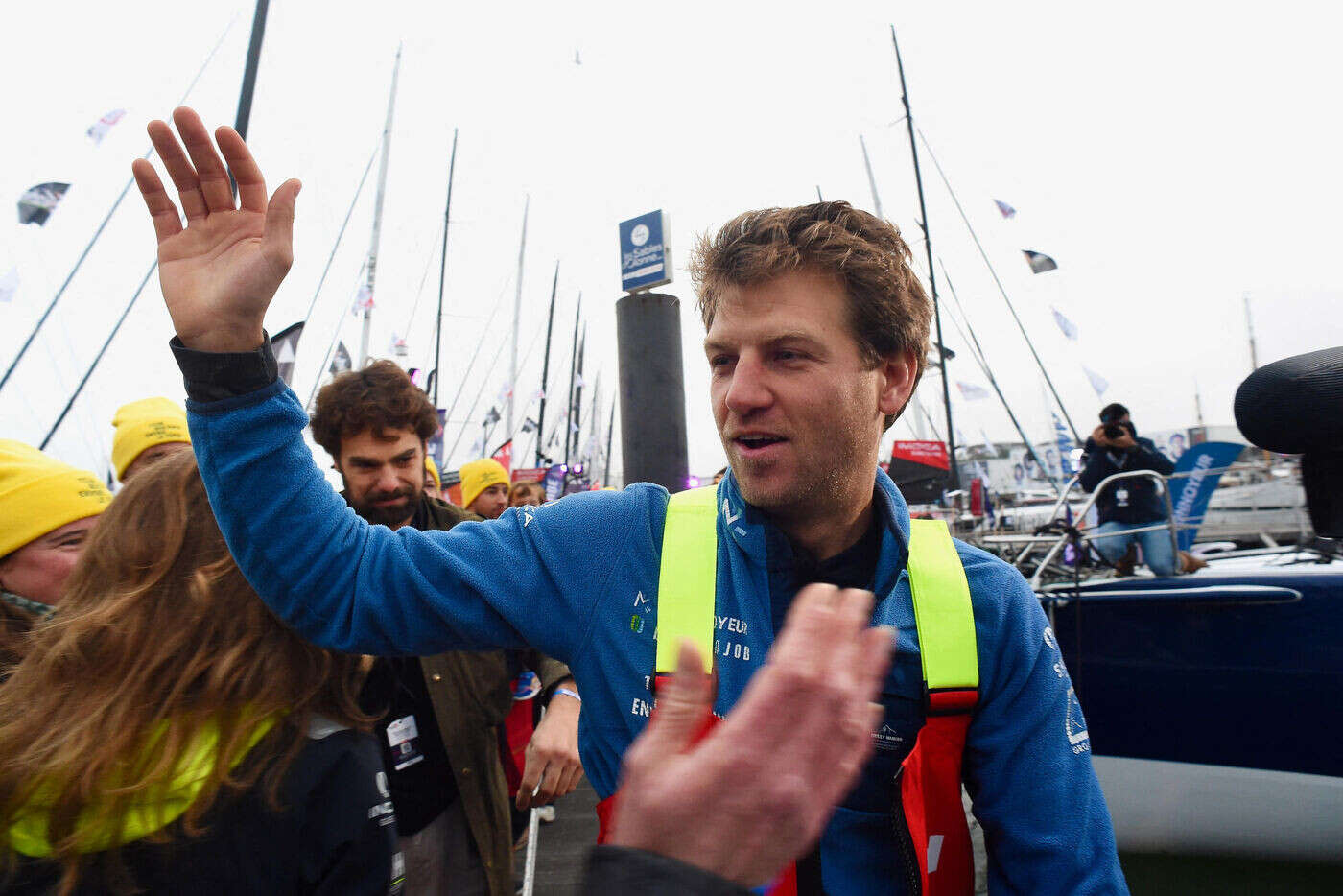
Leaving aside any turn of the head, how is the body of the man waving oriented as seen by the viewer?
toward the camera

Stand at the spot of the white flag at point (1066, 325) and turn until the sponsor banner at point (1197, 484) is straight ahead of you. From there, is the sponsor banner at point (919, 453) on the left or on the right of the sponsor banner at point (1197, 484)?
right

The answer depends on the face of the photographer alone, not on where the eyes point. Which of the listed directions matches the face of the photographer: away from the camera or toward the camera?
toward the camera

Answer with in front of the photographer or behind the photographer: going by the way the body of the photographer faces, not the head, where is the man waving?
in front

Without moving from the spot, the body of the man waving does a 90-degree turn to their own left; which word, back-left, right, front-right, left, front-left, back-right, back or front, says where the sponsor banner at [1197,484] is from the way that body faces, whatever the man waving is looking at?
front-left

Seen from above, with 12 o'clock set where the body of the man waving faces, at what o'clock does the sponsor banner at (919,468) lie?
The sponsor banner is roughly at 7 o'clock from the man waving.

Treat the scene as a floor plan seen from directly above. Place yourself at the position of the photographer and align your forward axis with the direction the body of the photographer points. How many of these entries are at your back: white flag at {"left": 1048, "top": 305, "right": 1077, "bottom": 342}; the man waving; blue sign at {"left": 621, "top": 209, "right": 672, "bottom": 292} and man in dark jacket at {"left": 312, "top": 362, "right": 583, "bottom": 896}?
1

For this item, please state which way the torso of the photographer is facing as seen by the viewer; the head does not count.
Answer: toward the camera

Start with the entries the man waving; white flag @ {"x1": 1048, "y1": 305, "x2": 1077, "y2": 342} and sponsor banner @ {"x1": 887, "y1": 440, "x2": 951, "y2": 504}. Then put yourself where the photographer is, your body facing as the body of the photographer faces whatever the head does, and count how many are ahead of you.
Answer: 1

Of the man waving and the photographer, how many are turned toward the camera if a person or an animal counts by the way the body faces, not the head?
2

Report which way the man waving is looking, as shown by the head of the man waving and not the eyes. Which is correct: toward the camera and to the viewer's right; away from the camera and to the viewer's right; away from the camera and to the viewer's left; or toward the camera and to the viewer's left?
toward the camera and to the viewer's left

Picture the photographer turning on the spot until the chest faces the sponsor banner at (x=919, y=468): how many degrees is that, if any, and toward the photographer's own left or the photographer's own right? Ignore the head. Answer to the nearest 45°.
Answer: approximately 135° to the photographer's own right

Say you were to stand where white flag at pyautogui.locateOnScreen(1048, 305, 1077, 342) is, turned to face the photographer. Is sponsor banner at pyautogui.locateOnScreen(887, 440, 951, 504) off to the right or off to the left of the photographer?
right
